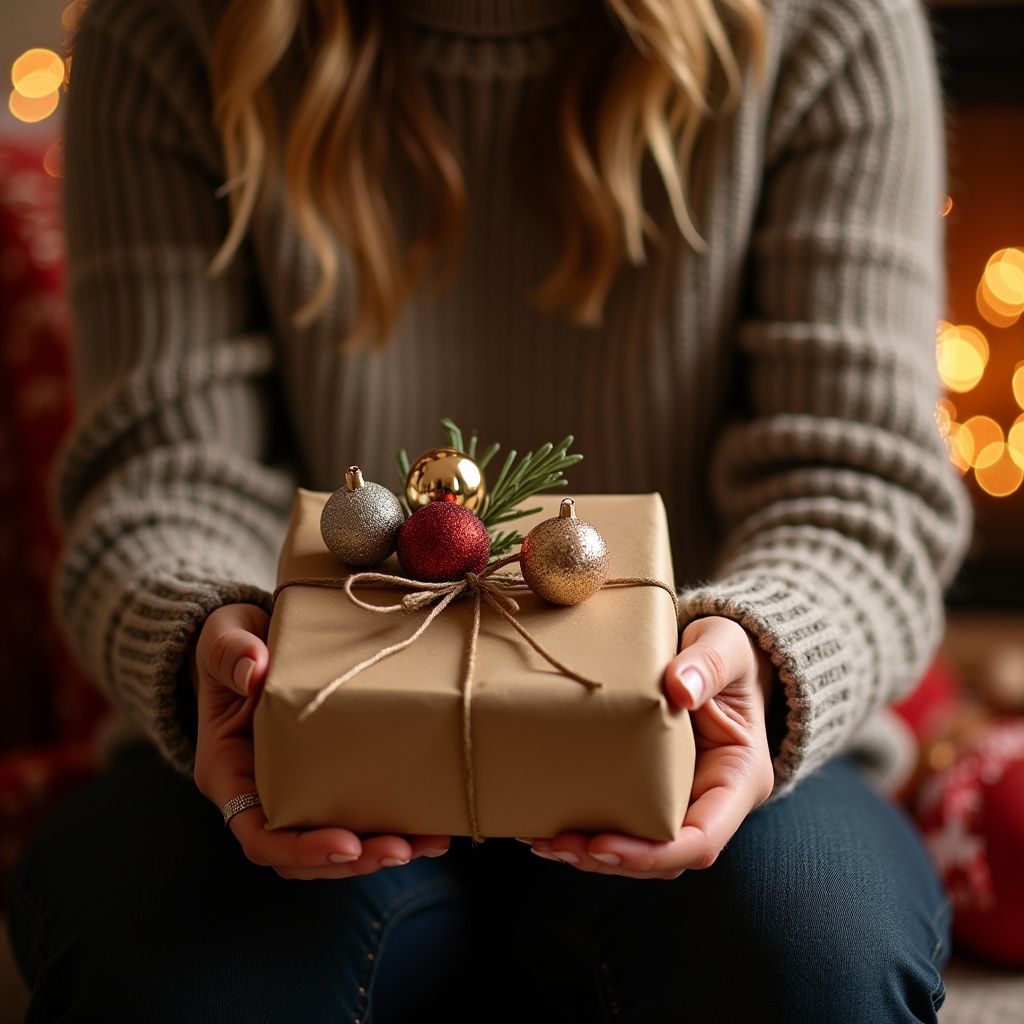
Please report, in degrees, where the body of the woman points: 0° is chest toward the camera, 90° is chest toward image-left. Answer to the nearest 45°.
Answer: approximately 0°
